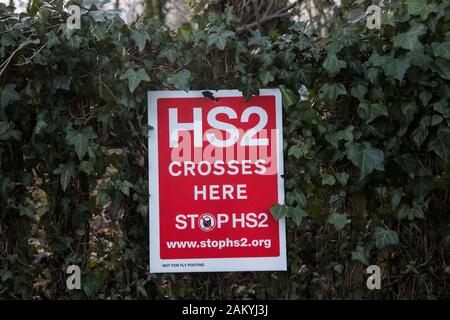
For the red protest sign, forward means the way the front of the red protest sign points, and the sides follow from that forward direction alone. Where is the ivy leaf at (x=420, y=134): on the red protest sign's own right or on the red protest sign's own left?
on the red protest sign's own left

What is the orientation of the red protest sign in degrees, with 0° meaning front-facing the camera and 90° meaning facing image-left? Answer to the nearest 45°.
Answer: approximately 0°

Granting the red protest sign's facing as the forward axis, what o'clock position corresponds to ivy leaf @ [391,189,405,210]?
The ivy leaf is roughly at 9 o'clock from the red protest sign.

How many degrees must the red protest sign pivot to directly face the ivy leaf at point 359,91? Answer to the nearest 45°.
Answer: approximately 90° to its left

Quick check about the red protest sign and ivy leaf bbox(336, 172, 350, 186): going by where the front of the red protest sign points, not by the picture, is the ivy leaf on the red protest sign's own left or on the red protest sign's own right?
on the red protest sign's own left
